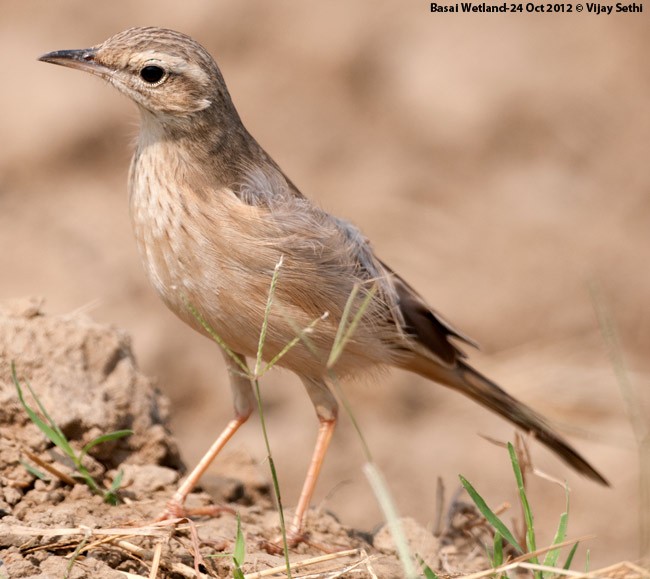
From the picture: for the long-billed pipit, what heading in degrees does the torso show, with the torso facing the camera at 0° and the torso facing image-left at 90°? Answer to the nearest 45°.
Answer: approximately 90°

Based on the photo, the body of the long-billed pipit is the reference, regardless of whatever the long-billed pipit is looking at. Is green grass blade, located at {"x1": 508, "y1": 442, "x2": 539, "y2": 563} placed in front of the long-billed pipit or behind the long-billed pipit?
behind
